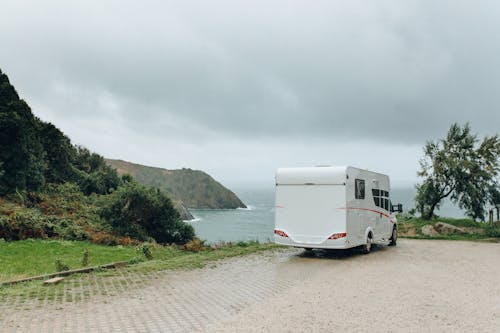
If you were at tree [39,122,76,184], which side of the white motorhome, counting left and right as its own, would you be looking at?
left

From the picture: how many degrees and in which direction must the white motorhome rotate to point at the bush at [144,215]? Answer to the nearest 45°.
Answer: approximately 90° to its left

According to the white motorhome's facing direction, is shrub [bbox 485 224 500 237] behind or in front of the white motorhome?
in front

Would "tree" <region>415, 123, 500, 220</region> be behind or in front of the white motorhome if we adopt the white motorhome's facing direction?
in front

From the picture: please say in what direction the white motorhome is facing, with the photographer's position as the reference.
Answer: facing away from the viewer and to the right of the viewer

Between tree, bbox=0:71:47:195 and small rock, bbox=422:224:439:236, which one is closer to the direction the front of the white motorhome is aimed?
the small rock

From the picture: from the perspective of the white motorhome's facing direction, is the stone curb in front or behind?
behind

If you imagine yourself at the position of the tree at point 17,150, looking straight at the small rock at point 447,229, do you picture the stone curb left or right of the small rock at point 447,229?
right

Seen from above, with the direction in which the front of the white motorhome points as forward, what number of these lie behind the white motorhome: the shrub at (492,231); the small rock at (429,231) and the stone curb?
1
